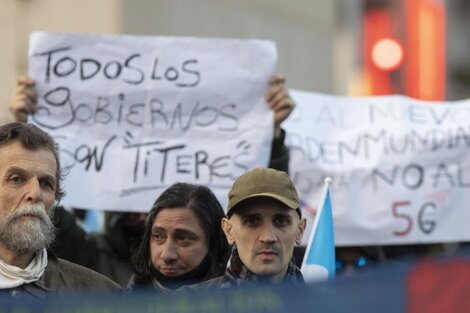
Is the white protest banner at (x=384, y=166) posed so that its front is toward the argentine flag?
yes

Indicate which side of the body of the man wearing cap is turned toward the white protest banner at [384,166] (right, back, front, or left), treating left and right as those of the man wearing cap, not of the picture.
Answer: back

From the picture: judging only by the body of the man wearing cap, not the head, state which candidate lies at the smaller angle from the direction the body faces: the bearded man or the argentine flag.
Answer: the bearded man

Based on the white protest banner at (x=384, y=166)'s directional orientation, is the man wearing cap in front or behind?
in front

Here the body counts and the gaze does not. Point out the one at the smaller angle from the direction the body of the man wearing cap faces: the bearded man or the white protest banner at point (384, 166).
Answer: the bearded man

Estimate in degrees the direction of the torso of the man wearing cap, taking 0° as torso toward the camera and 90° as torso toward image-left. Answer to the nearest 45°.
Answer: approximately 0°

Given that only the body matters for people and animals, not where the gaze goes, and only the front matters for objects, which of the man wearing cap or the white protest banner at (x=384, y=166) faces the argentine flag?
the white protest banner

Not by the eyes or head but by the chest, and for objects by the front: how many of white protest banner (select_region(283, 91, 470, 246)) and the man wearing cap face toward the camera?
2

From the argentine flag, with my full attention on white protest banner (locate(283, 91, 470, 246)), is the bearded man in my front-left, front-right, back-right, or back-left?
back-left

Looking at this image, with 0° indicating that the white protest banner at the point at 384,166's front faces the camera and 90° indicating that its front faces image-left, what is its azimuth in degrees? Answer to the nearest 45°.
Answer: approximately 0°
